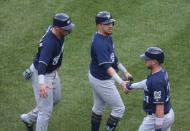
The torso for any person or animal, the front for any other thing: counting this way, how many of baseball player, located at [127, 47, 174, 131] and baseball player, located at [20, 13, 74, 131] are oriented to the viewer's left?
1

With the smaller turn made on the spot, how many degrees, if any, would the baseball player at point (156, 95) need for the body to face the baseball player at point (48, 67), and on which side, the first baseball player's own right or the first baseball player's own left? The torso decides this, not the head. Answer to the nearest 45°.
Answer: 0° — they already face them

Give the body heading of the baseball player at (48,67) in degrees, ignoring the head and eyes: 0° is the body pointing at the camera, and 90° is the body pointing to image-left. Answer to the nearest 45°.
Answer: approximately 315°

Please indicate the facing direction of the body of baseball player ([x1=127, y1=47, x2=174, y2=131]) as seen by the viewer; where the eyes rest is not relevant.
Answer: to the viewer's left

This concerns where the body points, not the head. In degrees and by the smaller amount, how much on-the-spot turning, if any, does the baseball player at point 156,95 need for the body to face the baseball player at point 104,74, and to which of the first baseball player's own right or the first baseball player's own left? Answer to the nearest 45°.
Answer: approximately 45° to the first baseball player's own right
